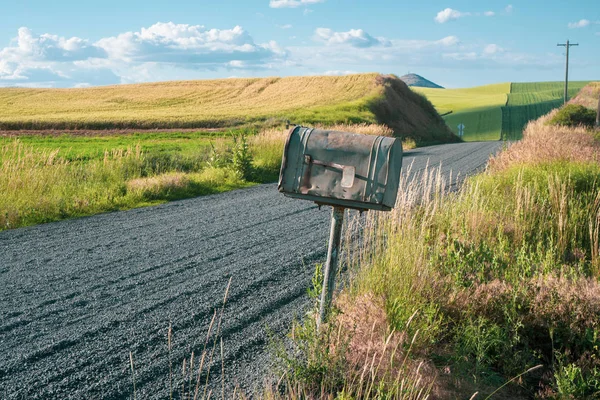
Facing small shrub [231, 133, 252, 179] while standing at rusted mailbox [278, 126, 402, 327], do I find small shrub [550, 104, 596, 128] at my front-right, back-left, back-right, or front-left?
front-right

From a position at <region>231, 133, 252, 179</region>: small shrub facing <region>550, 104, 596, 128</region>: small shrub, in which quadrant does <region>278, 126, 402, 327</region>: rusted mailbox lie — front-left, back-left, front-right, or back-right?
back-right

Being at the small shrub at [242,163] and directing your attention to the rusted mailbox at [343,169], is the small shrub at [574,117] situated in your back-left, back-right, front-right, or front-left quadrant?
back-left

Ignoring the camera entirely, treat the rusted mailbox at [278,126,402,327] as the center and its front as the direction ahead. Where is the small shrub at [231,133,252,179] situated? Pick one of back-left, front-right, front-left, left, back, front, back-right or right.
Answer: right

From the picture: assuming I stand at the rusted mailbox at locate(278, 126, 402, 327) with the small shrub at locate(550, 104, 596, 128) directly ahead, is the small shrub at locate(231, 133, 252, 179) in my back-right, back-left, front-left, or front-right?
front-left
